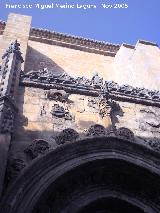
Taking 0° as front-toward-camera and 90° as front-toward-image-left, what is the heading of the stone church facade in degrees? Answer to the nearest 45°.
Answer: approximately 0°
